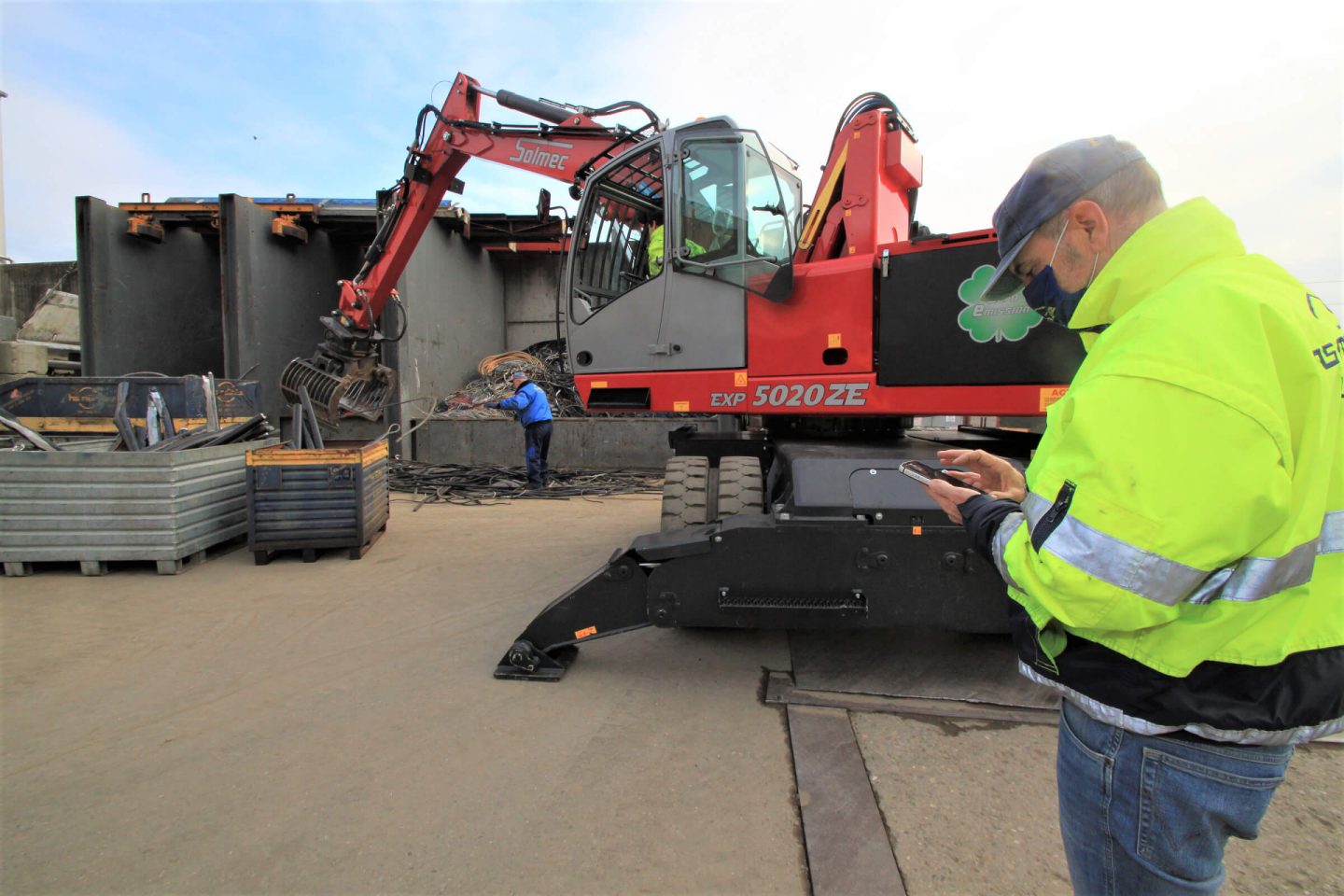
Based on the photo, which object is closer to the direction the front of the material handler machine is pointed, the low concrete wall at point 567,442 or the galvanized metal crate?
the galvanized metal crate

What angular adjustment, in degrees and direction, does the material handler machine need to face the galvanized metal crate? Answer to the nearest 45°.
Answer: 0° — it already faces it

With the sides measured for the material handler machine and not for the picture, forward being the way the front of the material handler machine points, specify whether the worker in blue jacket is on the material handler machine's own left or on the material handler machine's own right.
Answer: on the material handler machine's own right

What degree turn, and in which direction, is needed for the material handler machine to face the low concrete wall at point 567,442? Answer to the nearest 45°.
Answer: approximately 90° to its right

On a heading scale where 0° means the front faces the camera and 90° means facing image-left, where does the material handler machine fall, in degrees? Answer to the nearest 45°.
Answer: approximately 90°

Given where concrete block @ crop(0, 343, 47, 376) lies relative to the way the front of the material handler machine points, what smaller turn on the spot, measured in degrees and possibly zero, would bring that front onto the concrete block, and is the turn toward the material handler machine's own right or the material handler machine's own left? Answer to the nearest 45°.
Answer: approximately 45° to the material handler machine's own right

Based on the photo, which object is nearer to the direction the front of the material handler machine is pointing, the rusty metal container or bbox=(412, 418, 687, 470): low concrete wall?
the rusty metal container

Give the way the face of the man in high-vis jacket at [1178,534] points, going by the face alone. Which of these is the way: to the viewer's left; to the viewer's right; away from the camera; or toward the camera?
to the viewer's left

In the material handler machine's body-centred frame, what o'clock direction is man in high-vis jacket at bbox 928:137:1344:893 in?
The man in high-vis jacket is roughly at 9 o'clock from the material handler machine.
